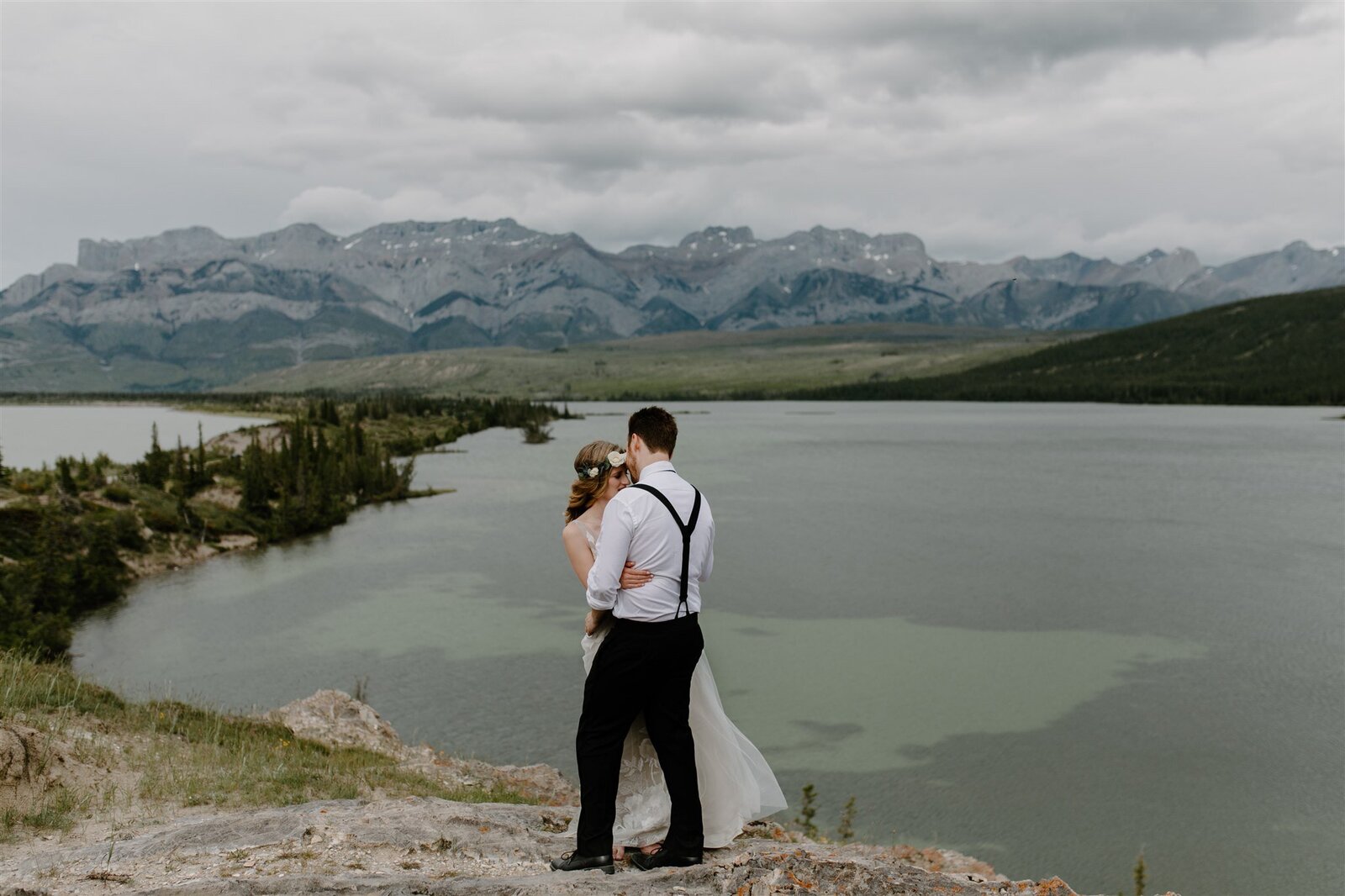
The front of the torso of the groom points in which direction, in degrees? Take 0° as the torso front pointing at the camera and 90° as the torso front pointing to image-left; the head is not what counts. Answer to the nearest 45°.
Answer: approximately 135°

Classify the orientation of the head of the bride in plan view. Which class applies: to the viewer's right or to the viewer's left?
to the viewer's right

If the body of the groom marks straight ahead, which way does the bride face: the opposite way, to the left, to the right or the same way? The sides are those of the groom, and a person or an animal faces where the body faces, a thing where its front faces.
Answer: the opposite way

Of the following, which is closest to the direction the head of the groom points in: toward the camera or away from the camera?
away from the camera
